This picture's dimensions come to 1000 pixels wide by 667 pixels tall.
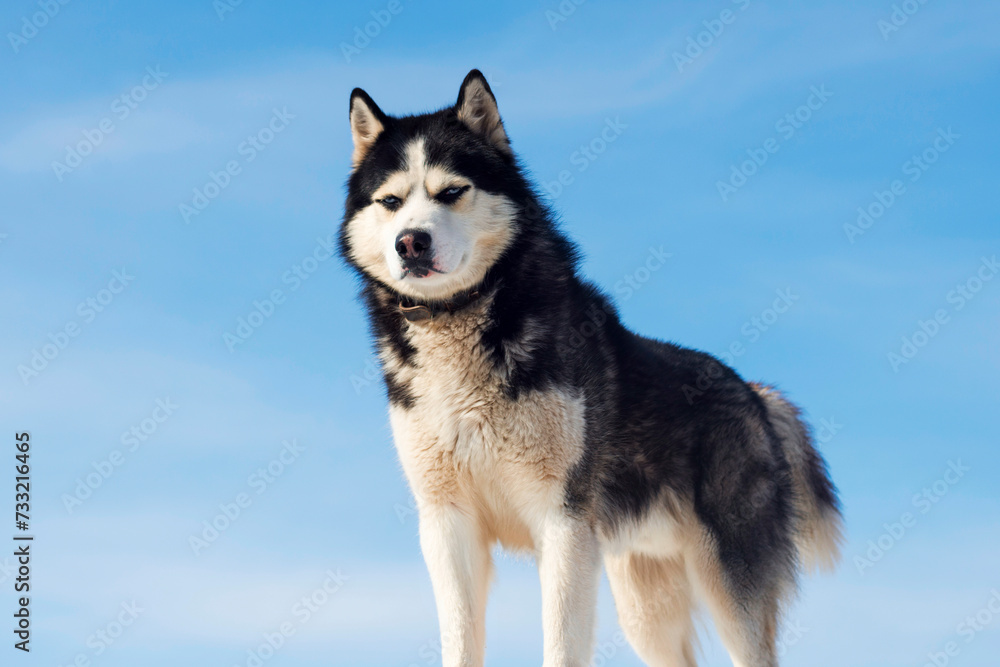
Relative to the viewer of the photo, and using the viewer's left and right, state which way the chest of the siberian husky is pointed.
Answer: facing the viewer and to the left of the viewer
